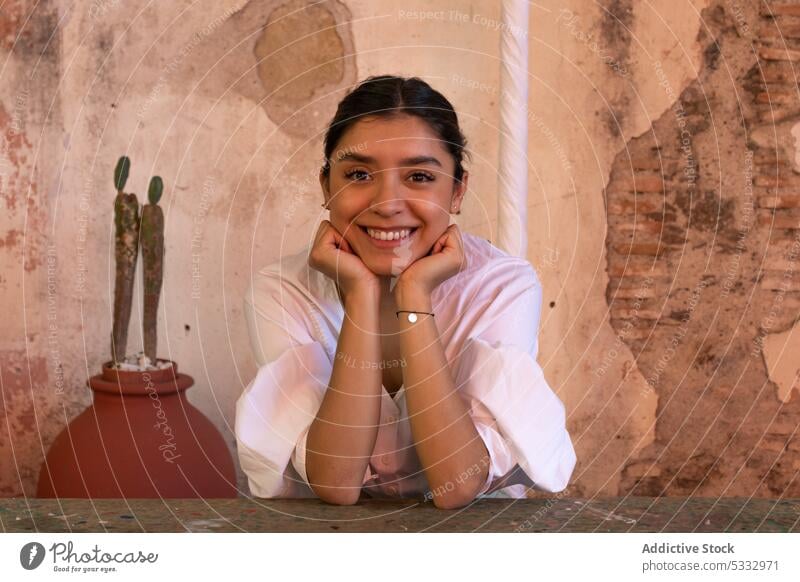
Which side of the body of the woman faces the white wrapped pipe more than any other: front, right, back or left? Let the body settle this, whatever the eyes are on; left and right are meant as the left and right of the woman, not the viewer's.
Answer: back

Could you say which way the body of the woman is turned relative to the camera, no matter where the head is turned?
toward the camera

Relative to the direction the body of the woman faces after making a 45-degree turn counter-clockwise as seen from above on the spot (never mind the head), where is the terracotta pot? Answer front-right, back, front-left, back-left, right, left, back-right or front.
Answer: back

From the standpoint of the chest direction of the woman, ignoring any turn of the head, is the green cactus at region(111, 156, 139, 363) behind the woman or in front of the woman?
behind

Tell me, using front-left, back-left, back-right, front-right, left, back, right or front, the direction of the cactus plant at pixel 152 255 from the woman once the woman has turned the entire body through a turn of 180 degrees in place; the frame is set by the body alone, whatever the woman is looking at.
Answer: front-left
